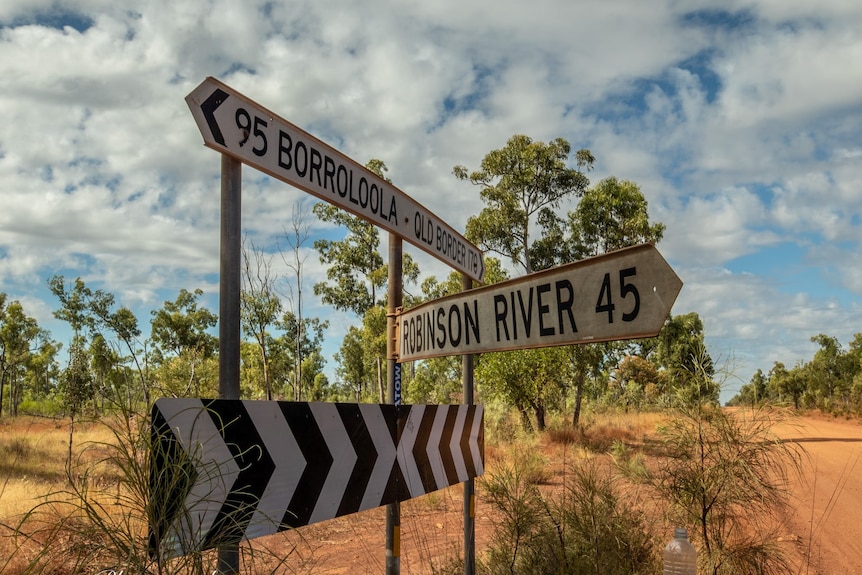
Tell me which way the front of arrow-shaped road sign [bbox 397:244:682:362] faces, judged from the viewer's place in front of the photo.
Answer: facing the viewer and to the left of the viewer

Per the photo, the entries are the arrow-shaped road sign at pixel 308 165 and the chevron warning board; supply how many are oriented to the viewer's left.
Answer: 0

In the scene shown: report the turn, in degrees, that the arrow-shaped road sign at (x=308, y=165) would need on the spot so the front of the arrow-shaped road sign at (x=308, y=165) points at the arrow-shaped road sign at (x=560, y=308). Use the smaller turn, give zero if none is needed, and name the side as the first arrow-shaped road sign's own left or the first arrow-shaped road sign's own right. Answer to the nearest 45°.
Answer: approximately 45° to the first arrow-shaped road sign's own left

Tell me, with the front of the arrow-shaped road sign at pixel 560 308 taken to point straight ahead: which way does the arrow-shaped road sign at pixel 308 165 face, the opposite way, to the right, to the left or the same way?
to the left

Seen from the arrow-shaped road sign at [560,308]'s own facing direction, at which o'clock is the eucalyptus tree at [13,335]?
The eucalyptus tree is roughly at 3 o'clock from the arrow-shaped road sign.

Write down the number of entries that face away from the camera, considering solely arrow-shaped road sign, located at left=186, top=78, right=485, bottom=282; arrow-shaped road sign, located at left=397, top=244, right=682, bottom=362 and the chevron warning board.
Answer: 0

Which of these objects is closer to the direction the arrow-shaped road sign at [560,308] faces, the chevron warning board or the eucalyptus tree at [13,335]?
the chevron warning board

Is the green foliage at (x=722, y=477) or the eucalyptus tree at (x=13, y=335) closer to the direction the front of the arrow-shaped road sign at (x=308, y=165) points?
the green foliage

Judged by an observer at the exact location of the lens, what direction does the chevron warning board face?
facing the viewer and to the right of the viewer

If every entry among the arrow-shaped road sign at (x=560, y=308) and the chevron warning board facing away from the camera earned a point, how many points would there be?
0
